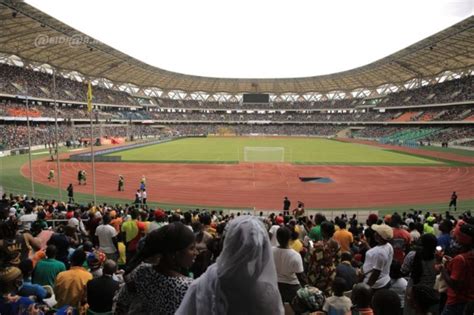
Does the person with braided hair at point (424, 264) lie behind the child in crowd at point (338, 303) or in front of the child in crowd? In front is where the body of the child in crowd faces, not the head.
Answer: in front

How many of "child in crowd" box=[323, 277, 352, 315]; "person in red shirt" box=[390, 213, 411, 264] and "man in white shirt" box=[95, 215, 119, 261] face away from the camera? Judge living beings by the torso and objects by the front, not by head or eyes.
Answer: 3

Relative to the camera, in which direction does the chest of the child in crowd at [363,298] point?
away from the camera

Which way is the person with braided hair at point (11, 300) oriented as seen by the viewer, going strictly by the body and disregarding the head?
away from the camera

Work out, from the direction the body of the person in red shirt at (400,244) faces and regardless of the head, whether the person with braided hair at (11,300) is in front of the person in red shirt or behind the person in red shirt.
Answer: behind

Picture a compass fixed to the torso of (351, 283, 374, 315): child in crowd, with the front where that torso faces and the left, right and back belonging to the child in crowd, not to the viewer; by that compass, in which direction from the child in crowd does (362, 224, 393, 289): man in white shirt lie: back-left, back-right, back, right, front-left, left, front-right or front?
front

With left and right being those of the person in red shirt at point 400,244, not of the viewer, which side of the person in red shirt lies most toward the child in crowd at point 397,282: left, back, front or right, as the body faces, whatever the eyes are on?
back

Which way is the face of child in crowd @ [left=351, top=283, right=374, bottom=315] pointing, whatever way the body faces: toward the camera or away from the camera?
away from the camera

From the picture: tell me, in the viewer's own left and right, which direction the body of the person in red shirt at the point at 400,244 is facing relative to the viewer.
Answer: facing away from the viewer

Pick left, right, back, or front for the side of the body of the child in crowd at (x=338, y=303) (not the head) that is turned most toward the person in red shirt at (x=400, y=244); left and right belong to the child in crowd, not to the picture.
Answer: front

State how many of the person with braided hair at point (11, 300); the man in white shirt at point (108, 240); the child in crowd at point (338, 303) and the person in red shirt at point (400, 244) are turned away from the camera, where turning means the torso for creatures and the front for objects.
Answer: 4

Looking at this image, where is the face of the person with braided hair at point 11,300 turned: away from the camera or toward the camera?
away from the camera
